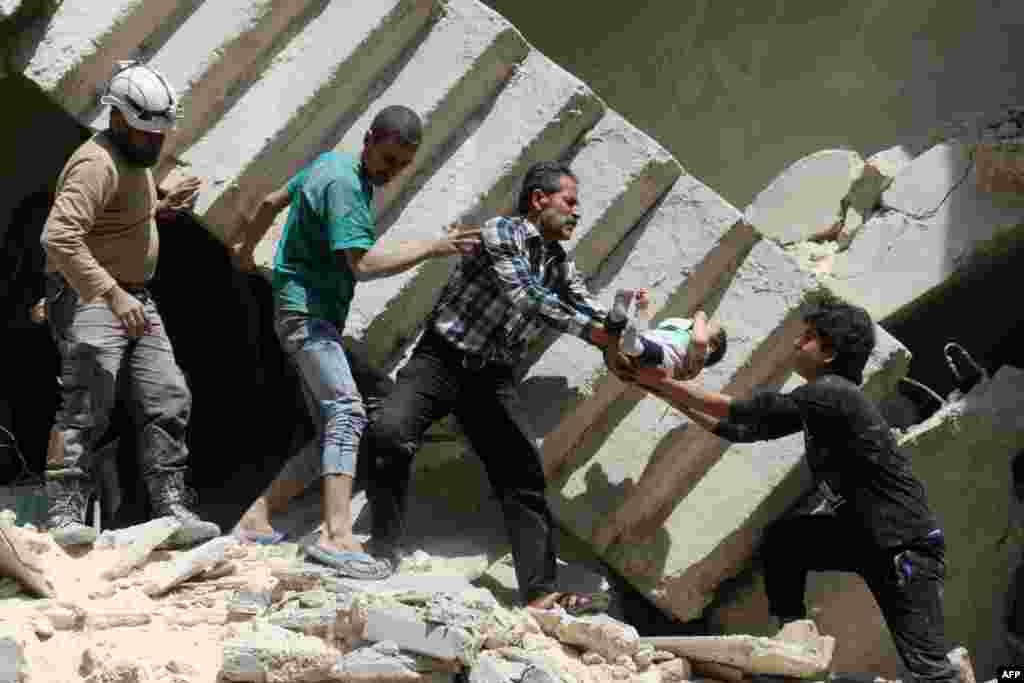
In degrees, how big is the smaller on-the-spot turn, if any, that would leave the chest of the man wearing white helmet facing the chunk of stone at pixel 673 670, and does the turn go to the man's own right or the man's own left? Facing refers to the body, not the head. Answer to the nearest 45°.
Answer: approximately 45° to the man's own left

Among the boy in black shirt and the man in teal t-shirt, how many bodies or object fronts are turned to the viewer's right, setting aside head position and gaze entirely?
1

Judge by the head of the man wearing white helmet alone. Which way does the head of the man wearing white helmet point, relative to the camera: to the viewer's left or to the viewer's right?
to the viewer's right

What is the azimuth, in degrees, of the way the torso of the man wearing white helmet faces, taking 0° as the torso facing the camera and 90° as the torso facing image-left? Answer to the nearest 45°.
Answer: approximately 315°

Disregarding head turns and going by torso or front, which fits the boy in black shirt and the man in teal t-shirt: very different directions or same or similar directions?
very different directions

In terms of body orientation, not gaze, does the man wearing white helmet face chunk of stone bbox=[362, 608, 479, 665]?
yes

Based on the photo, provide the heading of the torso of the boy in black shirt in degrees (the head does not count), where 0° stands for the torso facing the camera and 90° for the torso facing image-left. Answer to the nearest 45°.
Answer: approximately 90°

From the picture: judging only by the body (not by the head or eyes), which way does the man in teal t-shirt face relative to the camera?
to the viewer's right
